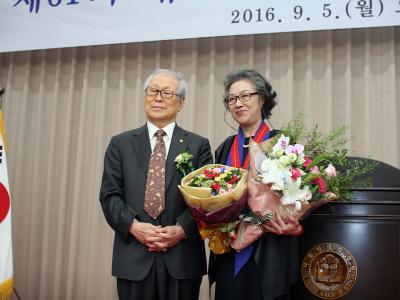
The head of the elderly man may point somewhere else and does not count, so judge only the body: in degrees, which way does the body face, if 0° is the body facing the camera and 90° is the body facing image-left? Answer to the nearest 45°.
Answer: approximately 0°

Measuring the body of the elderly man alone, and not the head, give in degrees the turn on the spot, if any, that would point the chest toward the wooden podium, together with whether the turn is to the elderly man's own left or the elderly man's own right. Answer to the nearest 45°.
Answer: approximately 90° to the elderly man's own left

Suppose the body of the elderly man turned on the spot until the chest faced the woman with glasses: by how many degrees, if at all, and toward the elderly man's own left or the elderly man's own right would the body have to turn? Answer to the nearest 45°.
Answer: approximately 90° to the elderly man's own left
